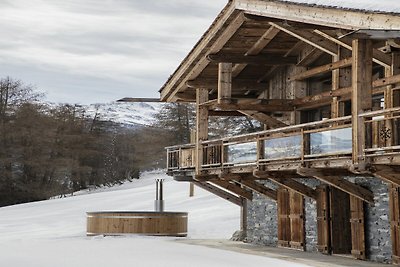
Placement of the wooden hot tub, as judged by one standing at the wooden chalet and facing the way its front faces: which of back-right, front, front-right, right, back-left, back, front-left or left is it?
right

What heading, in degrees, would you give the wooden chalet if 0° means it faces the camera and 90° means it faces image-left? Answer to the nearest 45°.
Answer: approximately 45°
